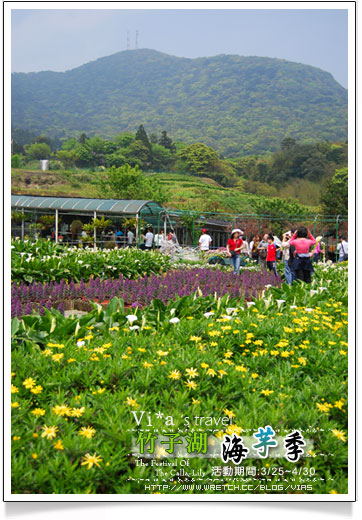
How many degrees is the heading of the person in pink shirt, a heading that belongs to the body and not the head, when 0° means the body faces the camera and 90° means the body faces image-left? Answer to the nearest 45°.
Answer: approximately 180°

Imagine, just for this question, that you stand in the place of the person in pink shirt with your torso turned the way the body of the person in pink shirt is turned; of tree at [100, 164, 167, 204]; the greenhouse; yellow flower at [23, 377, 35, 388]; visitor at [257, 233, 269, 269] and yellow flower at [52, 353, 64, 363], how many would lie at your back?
2

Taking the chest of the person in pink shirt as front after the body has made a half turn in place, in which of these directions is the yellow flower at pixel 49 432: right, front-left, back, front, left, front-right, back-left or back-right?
front

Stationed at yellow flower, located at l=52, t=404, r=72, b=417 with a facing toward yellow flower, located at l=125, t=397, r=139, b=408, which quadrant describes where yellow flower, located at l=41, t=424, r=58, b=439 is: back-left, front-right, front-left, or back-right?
back-right

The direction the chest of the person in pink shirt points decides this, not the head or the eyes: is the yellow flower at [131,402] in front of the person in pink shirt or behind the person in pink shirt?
behind

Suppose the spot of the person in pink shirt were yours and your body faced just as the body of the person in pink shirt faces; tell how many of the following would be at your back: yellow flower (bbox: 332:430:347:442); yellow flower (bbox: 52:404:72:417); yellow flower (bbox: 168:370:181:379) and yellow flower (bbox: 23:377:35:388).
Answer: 4

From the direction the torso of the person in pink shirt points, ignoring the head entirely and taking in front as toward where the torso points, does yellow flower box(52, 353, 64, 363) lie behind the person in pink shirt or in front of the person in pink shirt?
behind

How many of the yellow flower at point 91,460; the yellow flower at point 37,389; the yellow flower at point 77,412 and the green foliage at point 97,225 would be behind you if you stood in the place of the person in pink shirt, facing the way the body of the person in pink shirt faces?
3

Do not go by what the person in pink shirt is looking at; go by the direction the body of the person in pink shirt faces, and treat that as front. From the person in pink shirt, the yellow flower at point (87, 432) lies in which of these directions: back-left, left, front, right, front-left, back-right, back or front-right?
back

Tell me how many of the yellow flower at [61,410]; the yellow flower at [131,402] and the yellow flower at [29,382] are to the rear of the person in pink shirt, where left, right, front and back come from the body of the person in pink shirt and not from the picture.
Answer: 3
